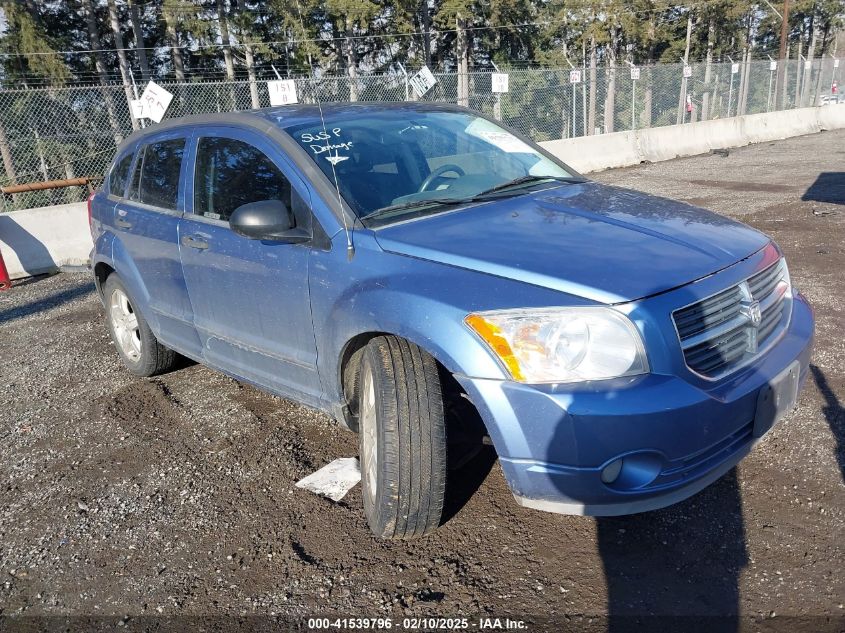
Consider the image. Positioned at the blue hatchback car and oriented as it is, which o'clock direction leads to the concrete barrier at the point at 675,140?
The concrete barrier is roughly at 8 o'clock from the blue hatchback car.

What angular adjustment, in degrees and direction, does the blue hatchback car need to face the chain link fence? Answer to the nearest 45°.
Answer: approximately 135° to its left

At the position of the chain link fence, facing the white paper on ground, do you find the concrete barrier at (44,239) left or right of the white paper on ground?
right

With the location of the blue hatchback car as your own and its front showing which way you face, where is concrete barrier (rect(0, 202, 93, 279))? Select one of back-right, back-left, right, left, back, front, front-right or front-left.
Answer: back

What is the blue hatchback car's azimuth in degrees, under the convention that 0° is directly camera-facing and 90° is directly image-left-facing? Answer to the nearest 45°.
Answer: approximately 315°
